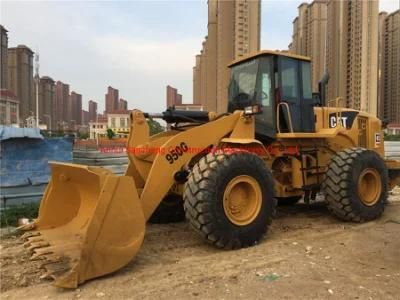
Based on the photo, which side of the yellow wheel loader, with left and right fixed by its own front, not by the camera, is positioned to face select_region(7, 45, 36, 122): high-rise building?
right

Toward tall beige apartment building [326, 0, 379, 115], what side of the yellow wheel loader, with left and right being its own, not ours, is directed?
back

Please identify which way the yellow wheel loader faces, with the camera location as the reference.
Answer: facing the viewer and to the left of the viewer

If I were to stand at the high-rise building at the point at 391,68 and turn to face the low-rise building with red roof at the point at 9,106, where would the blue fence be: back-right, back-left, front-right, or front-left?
front-left

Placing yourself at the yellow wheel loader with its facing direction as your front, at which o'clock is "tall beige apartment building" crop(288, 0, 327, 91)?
The tall beige apartment building is roughly at 5 o'clock from the yellow wheel loader.

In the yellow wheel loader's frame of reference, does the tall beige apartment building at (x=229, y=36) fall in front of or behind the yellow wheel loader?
behind

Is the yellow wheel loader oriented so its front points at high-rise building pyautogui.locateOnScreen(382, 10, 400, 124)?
no

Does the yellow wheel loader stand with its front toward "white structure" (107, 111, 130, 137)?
no

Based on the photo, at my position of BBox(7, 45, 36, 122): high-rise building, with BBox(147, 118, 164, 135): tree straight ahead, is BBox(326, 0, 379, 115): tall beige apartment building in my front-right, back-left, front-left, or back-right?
front-left

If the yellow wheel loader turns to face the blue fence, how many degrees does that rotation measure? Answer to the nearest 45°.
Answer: approximately 90° to its right
